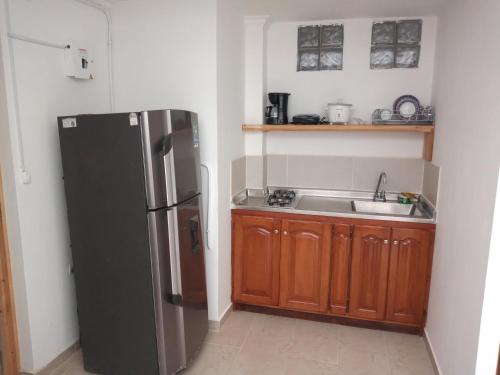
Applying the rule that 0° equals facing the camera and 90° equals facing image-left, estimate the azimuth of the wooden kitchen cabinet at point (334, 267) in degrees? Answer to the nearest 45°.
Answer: approximately 0°

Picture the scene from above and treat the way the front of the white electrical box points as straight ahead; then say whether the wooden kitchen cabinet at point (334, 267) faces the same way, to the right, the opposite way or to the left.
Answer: to the right

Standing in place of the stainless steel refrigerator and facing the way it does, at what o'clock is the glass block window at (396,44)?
The glass block window is roughly at 10 o'clock from the stainless steel refrigerator.

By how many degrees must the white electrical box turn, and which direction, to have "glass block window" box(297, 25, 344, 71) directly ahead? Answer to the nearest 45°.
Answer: approximately 45° to its left

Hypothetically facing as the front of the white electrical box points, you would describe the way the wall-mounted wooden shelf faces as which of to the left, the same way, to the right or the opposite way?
to the right

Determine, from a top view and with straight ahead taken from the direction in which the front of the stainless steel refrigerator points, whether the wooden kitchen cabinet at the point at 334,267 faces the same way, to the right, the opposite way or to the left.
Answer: to the right

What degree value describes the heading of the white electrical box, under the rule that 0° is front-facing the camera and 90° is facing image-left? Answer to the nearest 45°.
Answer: approximately 315°
